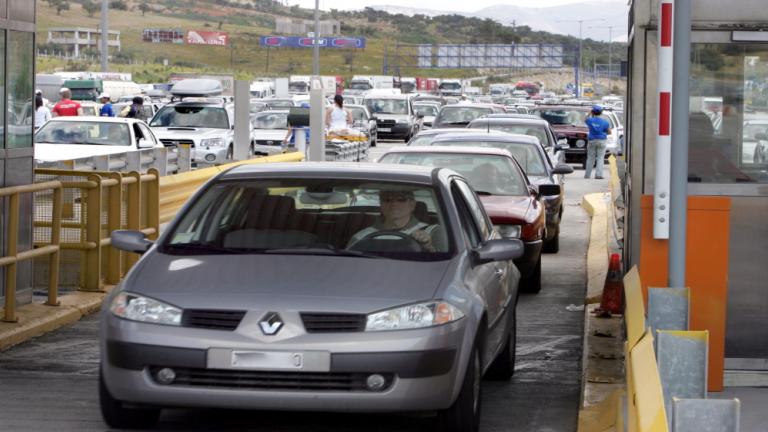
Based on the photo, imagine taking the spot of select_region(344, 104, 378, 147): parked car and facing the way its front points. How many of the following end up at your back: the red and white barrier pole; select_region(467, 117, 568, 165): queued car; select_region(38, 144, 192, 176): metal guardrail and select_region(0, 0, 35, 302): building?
0

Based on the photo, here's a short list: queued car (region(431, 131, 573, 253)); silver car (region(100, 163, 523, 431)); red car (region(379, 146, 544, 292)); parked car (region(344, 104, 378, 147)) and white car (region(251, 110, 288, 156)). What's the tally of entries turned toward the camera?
5

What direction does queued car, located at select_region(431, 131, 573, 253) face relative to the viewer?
toward the camera

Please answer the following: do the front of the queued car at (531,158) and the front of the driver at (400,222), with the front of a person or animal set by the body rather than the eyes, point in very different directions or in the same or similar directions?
same or similar directions

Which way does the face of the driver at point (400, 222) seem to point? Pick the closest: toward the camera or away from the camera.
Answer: toward the camera

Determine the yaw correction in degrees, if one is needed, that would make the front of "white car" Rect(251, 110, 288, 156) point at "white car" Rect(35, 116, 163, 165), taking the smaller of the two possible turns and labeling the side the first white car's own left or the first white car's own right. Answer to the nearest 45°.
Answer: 0° — it already faces it

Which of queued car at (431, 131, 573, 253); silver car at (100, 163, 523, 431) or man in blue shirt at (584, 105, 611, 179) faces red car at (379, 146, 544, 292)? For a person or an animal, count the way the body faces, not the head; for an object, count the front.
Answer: the queued car

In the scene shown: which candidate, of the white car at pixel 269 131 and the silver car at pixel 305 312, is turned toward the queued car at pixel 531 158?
the white car at pixel 269 131

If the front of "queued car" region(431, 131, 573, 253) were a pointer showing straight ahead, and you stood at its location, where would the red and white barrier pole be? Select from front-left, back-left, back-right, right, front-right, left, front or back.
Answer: front

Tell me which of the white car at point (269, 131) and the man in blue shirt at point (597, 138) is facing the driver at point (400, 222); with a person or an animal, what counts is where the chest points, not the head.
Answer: the white car

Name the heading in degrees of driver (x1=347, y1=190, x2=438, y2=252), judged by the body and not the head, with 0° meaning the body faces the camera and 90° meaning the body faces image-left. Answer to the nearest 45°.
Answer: approximately 0°

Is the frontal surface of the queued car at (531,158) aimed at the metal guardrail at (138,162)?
no

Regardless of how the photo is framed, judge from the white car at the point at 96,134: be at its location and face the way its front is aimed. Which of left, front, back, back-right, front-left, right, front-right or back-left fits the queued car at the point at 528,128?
back-left

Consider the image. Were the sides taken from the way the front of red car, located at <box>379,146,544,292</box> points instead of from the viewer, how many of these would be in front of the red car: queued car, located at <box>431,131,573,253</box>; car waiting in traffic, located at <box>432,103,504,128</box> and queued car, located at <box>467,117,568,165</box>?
0

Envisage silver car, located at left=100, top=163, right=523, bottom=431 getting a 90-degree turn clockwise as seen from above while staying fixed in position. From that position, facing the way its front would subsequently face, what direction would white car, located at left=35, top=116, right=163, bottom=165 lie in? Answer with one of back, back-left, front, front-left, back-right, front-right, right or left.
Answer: right
